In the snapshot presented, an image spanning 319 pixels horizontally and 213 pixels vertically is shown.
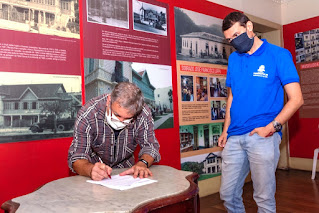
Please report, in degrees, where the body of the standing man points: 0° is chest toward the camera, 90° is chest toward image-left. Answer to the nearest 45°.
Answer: approximately 45°

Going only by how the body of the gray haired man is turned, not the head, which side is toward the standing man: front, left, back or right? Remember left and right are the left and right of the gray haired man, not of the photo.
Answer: left
